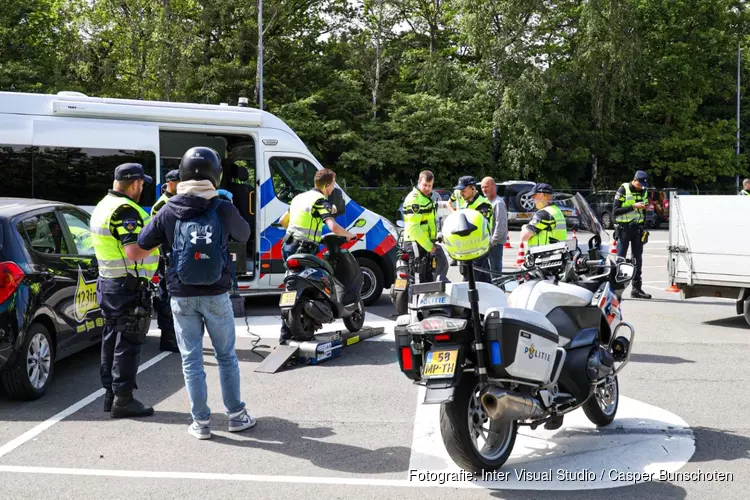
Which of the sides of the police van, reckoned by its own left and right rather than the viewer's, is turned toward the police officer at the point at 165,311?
right

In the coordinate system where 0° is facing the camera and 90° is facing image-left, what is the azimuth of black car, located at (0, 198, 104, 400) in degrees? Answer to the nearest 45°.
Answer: approximately 225°

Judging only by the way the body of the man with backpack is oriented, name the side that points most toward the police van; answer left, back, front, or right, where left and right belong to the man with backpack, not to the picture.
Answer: front

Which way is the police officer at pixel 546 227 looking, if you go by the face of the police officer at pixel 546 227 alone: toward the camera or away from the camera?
toward the camera

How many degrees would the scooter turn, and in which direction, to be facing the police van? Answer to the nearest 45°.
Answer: approximately 90° to its left

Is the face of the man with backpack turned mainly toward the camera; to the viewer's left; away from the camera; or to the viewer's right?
away from the camera

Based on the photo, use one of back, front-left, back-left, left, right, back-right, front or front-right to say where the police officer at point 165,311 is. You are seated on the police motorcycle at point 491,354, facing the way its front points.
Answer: left

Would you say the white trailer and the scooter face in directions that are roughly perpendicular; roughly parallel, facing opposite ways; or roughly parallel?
roughly perpendicular

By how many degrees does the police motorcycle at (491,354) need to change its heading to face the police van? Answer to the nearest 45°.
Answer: approximately 90° to its left

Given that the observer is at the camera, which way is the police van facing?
facing to the right of the viewer

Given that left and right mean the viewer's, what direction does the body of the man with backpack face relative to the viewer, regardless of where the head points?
facing away from the viewer
